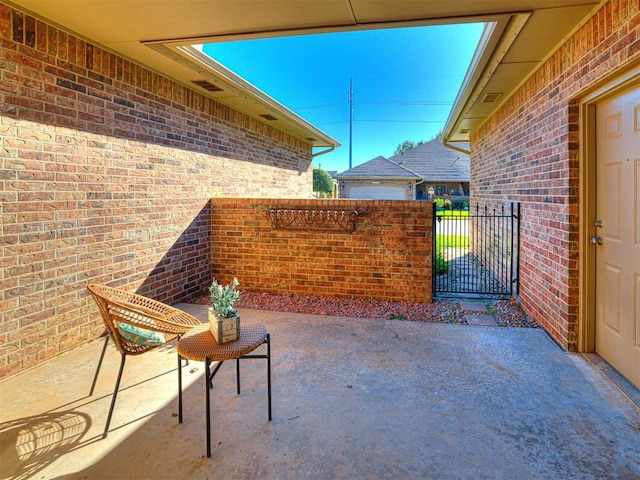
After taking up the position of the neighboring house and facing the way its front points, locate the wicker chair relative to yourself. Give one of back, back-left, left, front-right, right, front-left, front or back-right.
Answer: front

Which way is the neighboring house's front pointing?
toward the camera

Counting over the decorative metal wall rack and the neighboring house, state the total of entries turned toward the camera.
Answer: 2

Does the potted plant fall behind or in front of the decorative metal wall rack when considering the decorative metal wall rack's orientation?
in front

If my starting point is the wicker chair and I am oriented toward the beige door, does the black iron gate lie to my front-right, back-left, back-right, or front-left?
front-left

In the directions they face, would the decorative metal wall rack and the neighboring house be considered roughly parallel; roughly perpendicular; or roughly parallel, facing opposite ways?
roughly parallel

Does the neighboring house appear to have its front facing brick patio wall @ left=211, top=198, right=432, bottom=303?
yes

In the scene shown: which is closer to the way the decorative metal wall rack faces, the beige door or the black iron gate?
the beige door

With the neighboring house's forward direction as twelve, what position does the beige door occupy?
The beige door is roughly at 12 o'clock from the neighboring house.

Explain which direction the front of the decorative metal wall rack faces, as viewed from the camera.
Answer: facing the viewer

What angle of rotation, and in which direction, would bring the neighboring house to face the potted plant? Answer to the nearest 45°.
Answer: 0° — it already faces it

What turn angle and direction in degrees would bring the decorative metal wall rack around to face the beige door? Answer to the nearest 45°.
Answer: approximately 45° to its left

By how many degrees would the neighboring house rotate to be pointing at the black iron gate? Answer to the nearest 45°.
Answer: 0° — it already faces it

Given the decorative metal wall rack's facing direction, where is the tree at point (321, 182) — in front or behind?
behind

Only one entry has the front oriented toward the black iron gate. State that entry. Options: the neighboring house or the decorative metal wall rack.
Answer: the neighboring house
